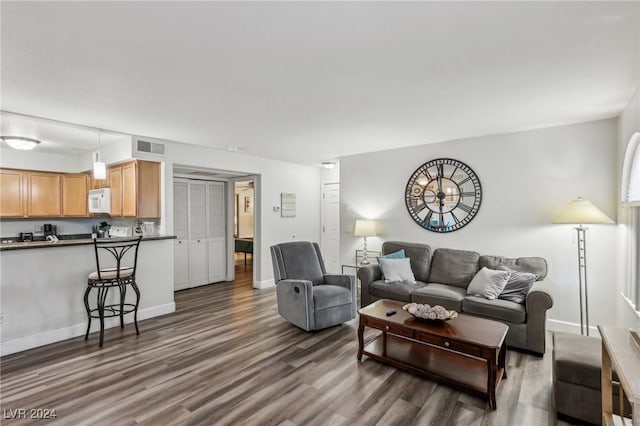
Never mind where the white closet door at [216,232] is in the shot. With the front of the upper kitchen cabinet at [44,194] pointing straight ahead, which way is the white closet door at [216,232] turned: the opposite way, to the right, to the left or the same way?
the same way

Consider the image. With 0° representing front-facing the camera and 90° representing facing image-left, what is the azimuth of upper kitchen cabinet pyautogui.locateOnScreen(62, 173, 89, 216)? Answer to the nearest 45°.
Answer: approximately 0°

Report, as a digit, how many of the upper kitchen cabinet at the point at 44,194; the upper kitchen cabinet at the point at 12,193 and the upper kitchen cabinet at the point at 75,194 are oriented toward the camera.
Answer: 3

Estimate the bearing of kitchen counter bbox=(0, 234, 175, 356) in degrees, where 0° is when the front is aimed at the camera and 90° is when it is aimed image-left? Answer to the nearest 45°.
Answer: approximately 315°

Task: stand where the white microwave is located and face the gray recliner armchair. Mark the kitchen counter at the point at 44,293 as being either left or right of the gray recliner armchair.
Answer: right

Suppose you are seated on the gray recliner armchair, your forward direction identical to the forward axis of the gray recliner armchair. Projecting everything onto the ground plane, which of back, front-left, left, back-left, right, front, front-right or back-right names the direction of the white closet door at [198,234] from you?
back

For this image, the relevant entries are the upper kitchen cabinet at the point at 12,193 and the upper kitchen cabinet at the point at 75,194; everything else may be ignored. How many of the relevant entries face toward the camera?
2

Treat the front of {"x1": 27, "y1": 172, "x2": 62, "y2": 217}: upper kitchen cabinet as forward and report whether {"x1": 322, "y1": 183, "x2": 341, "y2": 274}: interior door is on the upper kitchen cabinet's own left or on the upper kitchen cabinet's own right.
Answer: on the upper kitchen cabinet's own left

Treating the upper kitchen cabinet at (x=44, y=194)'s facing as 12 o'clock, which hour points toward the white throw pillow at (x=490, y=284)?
The white throw pillow is roughly at 11 o'clock from the upper kitchen cabinet.

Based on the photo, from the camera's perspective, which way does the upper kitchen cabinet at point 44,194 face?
toward the camera

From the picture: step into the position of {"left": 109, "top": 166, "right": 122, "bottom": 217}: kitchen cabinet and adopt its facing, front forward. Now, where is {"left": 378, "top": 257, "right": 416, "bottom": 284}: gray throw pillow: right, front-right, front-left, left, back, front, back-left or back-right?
left

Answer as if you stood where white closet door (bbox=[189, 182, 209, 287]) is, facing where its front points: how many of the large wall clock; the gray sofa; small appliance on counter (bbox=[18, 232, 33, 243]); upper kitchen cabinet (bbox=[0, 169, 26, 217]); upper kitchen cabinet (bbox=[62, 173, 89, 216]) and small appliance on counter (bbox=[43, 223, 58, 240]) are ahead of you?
2

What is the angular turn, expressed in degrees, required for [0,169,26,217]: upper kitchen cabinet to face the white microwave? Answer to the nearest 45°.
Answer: approximately 45° to its left

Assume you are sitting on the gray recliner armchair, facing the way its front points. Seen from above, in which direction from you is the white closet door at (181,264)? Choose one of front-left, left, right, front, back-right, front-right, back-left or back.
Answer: back

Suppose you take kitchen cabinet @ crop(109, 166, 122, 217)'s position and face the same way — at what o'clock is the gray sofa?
The gray sofa is roughly at 9 o'clock from the kitchen cabinet.

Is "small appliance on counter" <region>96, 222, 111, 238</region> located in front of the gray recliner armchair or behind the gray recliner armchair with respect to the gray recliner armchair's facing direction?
behind

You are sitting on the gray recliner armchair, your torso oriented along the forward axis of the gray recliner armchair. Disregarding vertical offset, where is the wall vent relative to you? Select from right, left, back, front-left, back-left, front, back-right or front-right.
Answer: back-right

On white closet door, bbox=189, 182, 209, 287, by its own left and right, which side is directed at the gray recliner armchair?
front

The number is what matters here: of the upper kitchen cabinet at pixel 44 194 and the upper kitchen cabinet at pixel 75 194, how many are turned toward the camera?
2
